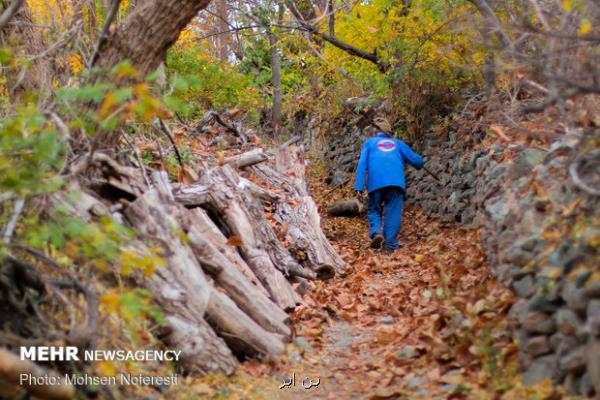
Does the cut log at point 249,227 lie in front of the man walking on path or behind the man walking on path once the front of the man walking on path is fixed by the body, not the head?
behind

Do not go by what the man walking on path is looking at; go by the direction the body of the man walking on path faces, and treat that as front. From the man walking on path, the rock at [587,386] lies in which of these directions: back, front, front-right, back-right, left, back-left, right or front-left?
back

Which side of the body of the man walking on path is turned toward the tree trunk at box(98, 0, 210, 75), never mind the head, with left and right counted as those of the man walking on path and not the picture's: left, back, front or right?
back

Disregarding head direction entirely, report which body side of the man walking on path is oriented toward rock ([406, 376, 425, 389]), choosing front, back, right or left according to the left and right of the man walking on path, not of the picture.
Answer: back

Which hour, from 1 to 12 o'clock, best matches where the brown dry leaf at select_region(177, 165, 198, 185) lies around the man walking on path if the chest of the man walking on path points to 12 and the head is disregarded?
The brown dry leaf is roughly at 7 o'clock from the man walking on path.

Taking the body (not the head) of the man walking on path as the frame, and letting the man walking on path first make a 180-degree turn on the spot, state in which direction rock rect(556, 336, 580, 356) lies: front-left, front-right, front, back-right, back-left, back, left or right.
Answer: front

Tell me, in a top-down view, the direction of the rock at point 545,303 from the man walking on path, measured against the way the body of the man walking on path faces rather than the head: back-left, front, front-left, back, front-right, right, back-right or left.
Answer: back

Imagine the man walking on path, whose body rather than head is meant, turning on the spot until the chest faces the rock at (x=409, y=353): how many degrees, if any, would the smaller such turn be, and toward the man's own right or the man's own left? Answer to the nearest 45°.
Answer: approximately 180°

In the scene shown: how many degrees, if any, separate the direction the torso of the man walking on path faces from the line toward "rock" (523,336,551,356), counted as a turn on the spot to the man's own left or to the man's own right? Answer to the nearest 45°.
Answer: approximately 180°

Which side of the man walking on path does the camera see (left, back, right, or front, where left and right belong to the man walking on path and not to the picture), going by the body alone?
back

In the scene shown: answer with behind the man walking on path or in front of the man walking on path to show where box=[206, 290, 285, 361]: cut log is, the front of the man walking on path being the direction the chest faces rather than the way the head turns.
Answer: behind

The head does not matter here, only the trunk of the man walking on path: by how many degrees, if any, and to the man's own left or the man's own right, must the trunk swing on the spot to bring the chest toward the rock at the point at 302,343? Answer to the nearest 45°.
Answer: approximately 180°

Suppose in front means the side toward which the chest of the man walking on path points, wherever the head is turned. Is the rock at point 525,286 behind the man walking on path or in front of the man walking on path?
behind

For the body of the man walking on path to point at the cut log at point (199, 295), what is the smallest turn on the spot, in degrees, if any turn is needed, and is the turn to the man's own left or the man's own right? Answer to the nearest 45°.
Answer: approximately 180°
